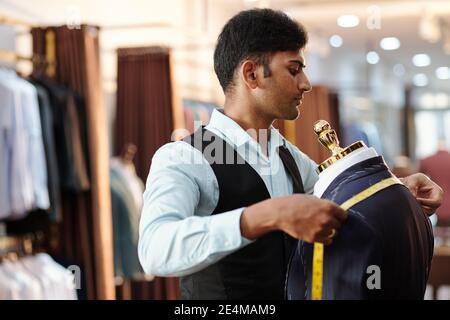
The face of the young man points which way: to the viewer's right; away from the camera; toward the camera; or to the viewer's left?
to the viewer's right

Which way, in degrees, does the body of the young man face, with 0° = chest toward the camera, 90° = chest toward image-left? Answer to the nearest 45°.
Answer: approximately 315°

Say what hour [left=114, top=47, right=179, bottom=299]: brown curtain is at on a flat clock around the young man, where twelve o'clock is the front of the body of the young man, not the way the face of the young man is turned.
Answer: The brown curtain is roughly at 7 o'clock from the young man.

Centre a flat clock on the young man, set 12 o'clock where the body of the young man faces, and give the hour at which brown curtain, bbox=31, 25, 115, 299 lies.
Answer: The brown curtain is roughly at 7 o'clock from the young man.
